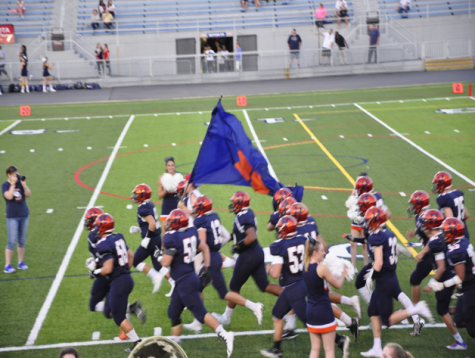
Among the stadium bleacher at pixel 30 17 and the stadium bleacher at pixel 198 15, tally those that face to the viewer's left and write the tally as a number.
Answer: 0

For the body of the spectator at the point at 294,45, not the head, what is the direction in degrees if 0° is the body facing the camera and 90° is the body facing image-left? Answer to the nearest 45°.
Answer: approximately 0°

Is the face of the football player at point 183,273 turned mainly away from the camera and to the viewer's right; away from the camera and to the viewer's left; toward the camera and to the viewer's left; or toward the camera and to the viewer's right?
away from the camera and to the viewer's left

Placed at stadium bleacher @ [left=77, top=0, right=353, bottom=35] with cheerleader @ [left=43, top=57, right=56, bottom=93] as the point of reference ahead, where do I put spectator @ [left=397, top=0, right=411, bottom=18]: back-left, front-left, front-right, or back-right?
back-left

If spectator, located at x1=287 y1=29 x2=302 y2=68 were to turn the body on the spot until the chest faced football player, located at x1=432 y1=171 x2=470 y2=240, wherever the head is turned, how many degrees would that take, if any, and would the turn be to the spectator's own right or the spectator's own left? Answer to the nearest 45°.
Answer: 0° — they already face them

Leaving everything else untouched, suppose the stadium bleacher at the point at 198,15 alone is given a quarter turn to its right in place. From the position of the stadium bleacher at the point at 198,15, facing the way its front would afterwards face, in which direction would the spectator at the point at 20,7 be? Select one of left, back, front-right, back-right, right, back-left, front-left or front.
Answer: front

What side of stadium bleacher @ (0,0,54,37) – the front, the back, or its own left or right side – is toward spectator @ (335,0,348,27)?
left
